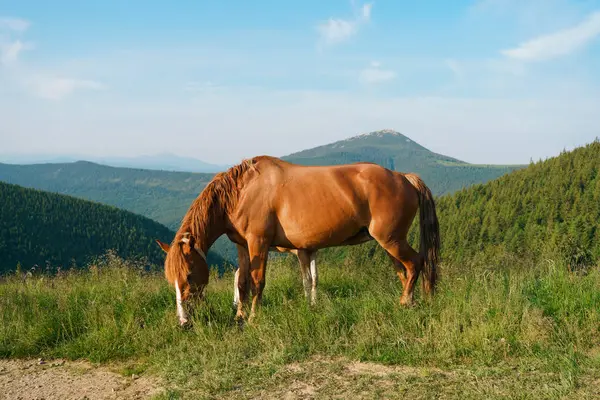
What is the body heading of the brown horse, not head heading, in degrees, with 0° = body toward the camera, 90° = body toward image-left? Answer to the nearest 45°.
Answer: approximately 90°
